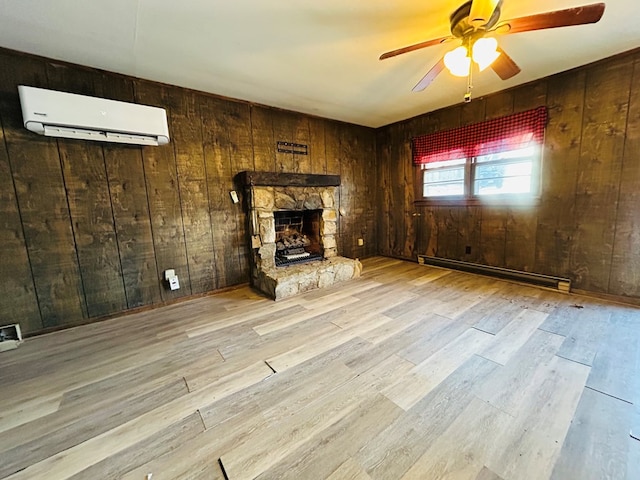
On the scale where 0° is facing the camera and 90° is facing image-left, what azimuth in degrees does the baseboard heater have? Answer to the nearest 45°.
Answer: approximately 45°

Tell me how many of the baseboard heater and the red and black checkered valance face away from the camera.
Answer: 0

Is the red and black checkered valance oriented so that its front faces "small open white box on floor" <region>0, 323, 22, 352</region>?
yes

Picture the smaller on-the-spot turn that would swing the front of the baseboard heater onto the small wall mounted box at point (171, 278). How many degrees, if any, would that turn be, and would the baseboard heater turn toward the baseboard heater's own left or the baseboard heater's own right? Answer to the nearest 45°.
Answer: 0° — it already faces it

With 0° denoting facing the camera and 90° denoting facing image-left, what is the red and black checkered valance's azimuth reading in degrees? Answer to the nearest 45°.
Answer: approximately 45°

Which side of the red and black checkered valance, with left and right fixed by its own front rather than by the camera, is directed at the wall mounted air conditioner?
front

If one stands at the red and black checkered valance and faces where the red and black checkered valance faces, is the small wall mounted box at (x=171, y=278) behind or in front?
in front

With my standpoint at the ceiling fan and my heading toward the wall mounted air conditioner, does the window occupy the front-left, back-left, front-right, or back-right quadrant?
back-right

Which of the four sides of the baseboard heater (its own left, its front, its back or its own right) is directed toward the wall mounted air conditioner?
front
